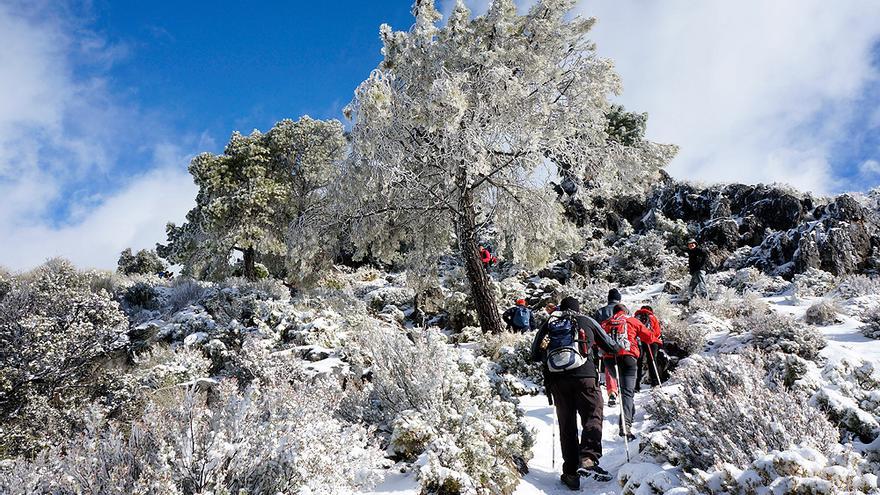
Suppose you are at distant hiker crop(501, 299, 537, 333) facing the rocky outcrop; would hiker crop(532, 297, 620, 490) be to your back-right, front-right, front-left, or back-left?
back-right

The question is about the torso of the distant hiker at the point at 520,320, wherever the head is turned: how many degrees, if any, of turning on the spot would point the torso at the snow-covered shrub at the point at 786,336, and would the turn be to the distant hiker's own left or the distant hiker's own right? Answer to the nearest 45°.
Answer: approximately 135° to the distant hiker's own right

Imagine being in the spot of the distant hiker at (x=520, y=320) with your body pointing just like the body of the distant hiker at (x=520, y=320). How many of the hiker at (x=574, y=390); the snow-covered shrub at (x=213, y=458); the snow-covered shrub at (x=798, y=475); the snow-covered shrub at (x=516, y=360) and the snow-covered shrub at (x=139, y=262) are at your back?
4

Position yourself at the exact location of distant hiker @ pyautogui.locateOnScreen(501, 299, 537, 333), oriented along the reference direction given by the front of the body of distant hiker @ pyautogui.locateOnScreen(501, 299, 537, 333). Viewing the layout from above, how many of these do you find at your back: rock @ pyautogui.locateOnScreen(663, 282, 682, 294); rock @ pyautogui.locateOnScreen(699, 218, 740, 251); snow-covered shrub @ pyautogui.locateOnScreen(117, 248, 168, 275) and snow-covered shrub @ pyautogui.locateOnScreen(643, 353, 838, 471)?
1

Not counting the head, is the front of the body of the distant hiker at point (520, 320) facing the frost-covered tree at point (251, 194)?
no

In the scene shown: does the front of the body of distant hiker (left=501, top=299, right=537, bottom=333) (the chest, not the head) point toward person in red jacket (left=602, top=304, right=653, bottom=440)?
no

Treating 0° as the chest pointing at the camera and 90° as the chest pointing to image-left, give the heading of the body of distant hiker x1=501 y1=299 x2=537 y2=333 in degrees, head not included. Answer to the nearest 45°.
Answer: approximately 180°

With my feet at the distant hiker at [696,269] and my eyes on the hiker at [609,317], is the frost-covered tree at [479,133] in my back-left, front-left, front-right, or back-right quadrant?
front-right

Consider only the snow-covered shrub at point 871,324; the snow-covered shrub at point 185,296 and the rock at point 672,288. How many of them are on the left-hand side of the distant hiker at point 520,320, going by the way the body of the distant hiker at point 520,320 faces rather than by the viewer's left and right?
1

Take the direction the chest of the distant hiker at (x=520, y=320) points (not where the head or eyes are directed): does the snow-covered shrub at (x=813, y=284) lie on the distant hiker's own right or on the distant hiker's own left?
on the distant hiker's own right

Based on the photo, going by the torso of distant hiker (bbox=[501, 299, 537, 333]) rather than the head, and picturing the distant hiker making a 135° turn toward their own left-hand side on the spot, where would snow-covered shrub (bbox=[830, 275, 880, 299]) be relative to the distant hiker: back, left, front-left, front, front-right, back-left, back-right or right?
back-left

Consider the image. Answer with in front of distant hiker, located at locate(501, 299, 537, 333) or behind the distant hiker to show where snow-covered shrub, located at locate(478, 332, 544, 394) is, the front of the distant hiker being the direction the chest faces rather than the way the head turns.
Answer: behind

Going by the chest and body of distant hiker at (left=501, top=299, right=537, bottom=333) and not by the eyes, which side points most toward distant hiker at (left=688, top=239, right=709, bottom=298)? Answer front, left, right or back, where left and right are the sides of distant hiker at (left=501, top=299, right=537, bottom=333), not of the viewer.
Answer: right

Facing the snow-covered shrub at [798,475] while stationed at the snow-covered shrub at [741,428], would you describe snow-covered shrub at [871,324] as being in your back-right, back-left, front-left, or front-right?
back-left

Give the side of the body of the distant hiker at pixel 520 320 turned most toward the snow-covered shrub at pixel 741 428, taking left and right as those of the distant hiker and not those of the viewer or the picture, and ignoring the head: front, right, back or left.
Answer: back

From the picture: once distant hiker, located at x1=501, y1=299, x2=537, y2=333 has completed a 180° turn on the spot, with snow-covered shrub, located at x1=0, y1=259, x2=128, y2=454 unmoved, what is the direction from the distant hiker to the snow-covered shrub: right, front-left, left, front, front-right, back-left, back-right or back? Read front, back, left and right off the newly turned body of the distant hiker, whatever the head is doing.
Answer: front-right

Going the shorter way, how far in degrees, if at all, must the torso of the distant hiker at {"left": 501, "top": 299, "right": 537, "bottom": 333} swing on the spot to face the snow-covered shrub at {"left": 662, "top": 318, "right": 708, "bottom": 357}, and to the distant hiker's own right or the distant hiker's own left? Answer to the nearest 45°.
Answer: approximately 135° to the distant hiker's own right

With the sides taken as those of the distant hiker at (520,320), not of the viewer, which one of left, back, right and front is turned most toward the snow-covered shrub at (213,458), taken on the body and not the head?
back

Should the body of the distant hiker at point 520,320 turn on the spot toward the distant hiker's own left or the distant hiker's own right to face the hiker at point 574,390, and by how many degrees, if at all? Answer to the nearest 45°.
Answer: approximately 180°

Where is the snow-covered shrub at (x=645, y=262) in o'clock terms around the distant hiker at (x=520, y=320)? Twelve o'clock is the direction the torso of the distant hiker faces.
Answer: The snow-covered shrub is roughly at 1 o'clock from the distant hiker.
